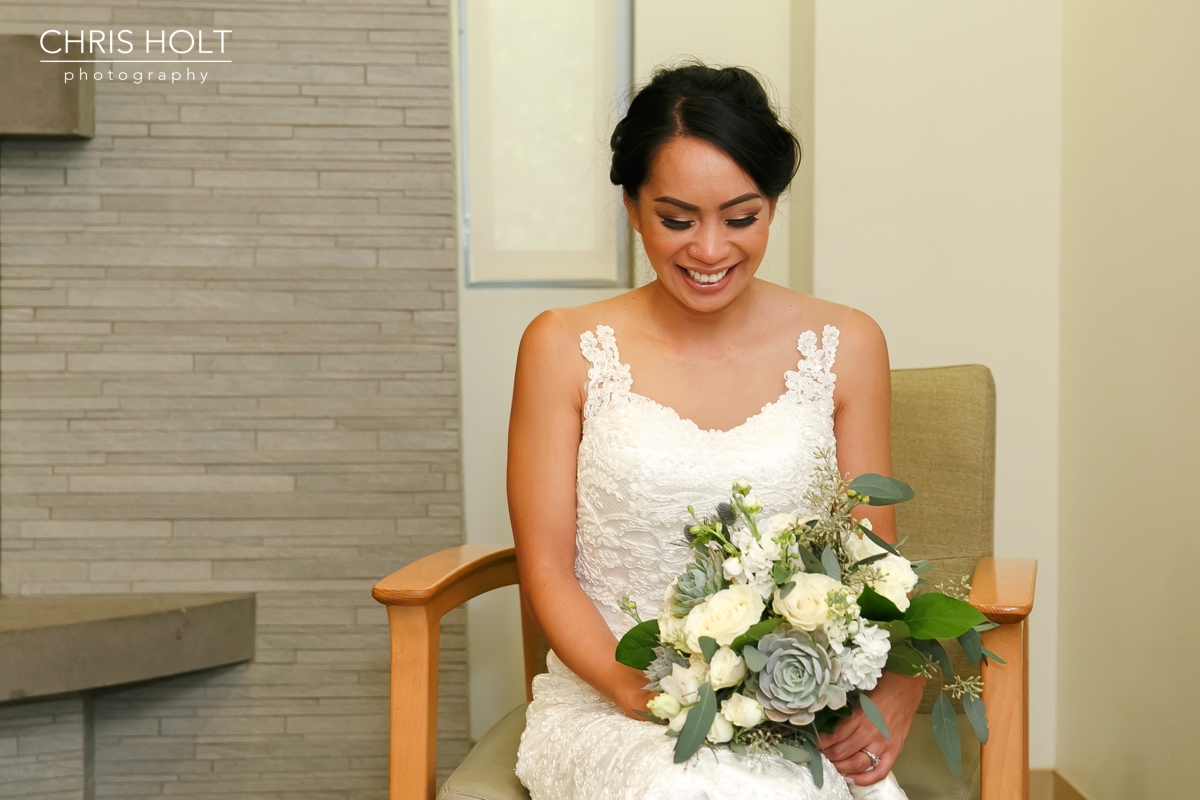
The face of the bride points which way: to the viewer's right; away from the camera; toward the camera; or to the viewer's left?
toward the camera

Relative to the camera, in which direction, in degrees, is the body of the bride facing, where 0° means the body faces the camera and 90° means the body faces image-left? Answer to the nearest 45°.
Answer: approximately 0°
